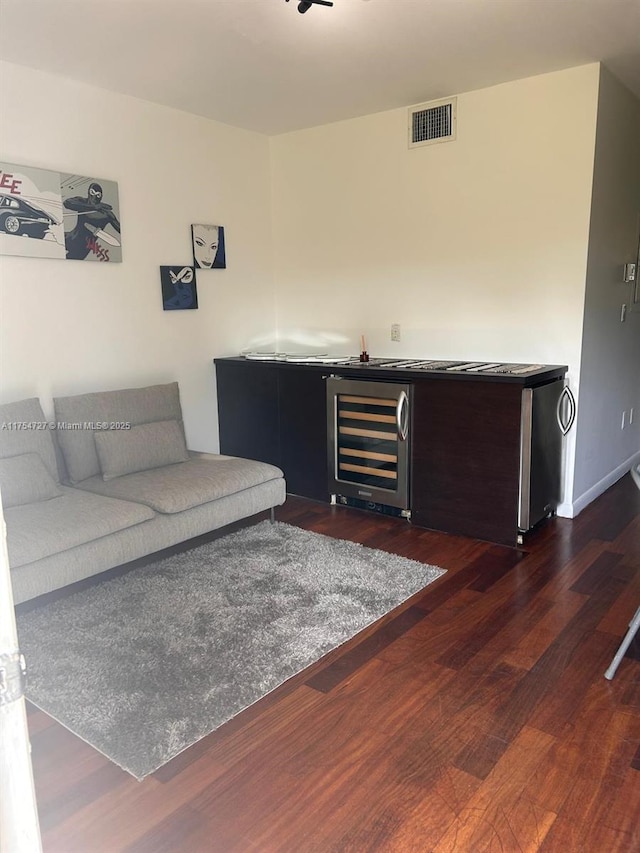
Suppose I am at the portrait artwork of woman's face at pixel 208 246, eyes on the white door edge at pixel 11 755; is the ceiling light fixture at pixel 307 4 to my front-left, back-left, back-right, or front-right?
front-left

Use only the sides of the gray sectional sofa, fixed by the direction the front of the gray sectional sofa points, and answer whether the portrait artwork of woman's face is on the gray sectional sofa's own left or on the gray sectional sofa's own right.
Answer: on the gray sectional sofa's own left

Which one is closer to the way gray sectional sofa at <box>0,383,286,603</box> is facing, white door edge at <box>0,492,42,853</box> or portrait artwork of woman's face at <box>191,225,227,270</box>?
the white door edge

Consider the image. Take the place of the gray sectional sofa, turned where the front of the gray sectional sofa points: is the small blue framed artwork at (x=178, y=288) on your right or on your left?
on your left

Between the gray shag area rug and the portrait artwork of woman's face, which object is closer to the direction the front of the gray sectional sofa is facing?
the gray shag area rug

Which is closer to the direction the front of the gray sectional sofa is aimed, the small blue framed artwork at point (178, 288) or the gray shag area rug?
the gray shag area rug

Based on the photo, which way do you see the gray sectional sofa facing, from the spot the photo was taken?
facing the viewer and to the right of the viewer

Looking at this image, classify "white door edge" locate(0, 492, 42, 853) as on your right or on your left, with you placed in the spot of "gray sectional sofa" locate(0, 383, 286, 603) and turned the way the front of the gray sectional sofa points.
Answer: on your right
